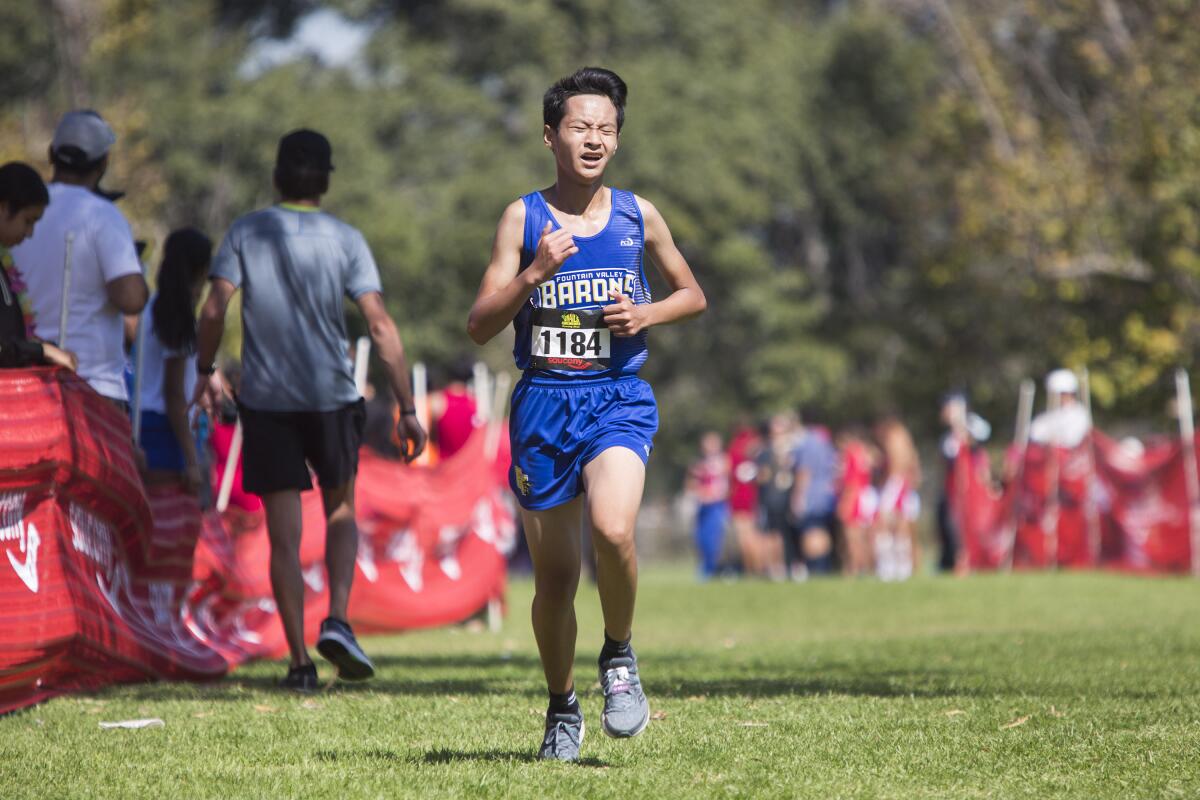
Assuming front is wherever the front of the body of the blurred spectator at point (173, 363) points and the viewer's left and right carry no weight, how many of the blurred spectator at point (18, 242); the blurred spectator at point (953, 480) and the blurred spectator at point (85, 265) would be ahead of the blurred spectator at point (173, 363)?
1

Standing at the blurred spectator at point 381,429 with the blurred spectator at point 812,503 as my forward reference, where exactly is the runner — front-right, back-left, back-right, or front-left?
back-right

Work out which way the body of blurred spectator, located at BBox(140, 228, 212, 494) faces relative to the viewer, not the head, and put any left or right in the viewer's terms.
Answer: facing away from the viewer and to the right of the viewer

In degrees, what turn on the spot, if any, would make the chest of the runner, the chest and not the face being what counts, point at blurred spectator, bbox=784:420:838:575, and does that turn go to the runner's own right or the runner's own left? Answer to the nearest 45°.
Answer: approximately 180°

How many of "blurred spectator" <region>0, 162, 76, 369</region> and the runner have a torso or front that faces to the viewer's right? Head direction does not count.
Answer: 1

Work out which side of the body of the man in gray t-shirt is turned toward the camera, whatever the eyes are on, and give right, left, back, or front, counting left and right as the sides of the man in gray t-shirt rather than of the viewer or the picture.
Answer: back

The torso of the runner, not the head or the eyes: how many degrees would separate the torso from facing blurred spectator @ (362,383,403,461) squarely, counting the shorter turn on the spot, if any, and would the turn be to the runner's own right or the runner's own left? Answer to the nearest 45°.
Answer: approximately 180°

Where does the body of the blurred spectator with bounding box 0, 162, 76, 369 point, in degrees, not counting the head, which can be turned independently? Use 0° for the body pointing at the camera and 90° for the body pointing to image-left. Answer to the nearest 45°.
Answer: approximately 270°

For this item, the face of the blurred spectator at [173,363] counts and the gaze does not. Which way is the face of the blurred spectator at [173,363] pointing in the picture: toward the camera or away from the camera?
away from the camera

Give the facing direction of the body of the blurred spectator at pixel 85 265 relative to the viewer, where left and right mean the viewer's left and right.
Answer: facing away from the viewer and to the right of the viewer
